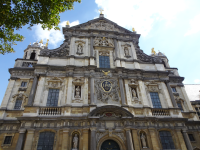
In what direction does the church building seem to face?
toward the camera

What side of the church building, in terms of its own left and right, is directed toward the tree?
front

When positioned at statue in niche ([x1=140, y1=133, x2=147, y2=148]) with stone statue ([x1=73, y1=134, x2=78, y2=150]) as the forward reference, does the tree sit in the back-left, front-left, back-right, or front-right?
front-left

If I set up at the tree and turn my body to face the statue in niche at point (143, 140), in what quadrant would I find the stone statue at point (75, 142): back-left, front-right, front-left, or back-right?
front-left
